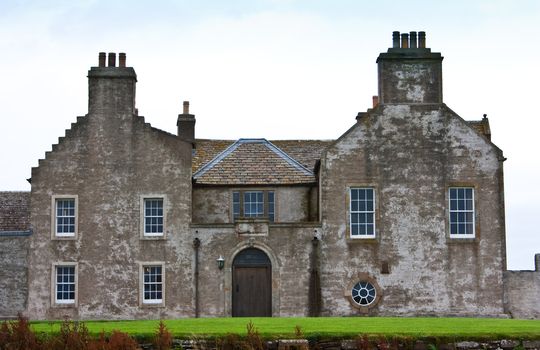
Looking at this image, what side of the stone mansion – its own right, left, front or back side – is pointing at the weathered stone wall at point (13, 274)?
right

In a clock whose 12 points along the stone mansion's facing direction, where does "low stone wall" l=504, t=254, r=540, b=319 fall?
The low stone wall is roughly at 9 o'clock from the stone mansion.

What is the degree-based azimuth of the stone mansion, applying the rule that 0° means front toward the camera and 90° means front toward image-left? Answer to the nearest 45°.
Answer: approximately 0°
